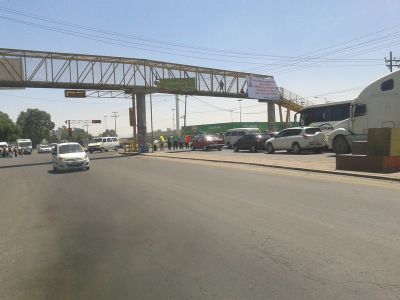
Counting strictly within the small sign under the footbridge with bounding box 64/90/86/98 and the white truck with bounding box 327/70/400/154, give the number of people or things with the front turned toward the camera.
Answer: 1

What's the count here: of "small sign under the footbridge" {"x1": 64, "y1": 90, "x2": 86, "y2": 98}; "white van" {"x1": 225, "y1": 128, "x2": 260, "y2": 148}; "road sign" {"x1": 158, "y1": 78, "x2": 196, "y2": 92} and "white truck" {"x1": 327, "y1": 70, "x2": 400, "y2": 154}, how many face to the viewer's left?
2

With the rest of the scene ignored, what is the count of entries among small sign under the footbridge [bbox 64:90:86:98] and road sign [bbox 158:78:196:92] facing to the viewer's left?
0

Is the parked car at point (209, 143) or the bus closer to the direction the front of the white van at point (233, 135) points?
the parked car

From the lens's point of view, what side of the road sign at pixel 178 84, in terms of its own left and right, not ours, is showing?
front

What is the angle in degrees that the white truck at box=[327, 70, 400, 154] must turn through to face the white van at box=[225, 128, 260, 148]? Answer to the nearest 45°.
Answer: approximately 45° to its right

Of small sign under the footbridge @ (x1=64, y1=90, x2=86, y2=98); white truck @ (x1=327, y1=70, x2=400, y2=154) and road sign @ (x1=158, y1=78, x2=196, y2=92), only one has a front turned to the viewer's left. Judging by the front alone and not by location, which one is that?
the white truck

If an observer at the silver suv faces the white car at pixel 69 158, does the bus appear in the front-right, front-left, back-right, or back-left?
back-right

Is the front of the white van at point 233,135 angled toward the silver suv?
no

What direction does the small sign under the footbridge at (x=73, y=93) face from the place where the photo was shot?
facing the viewer

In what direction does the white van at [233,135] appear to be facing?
to the viewer's left

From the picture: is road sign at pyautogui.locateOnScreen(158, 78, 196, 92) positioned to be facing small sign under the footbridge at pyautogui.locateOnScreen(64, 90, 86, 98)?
no

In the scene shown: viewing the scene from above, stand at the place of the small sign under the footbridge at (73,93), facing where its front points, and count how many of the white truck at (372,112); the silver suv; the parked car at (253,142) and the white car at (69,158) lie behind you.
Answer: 0

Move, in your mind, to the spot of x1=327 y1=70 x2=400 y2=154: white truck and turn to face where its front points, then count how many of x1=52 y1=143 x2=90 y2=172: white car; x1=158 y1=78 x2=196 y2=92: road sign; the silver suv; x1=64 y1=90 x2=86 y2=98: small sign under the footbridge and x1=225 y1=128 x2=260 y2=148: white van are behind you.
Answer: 0

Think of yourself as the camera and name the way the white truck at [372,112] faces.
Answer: facing to the left of the viewer
